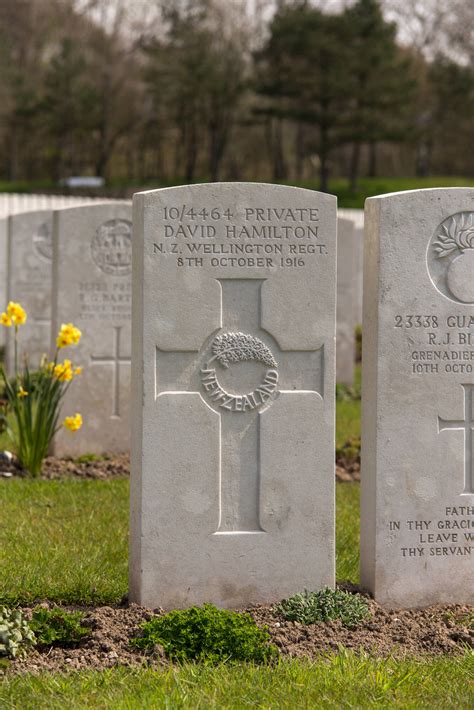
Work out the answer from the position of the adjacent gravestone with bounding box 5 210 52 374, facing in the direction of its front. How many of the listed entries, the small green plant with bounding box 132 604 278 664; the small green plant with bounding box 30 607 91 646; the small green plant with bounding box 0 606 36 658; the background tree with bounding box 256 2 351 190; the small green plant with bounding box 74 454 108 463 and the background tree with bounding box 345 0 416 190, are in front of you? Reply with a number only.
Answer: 4

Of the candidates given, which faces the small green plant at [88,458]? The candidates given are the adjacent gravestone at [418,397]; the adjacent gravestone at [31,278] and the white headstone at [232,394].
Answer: the adjacent gravestone at [31,278]

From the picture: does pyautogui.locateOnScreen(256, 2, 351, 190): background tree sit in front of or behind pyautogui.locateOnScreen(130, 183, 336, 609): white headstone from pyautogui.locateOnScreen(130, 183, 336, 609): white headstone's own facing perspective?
behind

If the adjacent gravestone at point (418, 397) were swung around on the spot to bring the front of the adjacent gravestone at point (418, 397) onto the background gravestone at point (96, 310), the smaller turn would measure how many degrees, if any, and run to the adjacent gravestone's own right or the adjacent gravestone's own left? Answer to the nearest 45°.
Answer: approximately 135° to the adjacent gravestone's own right

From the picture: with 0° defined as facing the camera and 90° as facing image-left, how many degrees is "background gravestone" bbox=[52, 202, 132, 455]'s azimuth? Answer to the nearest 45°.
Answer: approximately 0°

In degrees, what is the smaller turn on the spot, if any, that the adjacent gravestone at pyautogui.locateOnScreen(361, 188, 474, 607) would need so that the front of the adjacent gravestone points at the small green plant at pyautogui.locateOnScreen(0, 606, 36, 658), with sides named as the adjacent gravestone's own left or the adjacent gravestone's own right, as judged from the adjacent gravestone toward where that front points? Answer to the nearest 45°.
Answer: approximately 45° to the adjacent gravestone's own right

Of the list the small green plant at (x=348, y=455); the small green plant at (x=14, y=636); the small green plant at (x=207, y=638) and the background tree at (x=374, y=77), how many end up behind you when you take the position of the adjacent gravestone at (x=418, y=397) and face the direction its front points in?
2

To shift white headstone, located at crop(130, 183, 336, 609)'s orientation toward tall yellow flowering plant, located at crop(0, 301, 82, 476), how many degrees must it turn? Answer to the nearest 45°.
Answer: approximately 135° to its right

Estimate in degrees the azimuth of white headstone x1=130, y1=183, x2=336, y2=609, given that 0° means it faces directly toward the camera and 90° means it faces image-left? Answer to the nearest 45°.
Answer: approximately 0°

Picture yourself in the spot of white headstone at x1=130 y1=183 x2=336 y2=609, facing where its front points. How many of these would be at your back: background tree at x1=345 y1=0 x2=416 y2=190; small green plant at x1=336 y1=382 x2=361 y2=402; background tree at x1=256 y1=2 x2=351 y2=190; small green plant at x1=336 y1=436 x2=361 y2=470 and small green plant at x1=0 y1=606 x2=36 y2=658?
4

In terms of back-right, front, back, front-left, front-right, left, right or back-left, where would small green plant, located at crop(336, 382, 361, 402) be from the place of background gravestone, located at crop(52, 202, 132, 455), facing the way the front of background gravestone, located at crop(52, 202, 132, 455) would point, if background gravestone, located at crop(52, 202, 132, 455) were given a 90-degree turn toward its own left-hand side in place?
front-left

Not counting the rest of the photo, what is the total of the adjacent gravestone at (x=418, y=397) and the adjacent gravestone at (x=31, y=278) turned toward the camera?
2

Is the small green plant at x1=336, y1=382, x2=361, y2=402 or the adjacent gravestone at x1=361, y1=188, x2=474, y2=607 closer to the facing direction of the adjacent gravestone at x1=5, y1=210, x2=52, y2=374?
the adjacent gravestone
